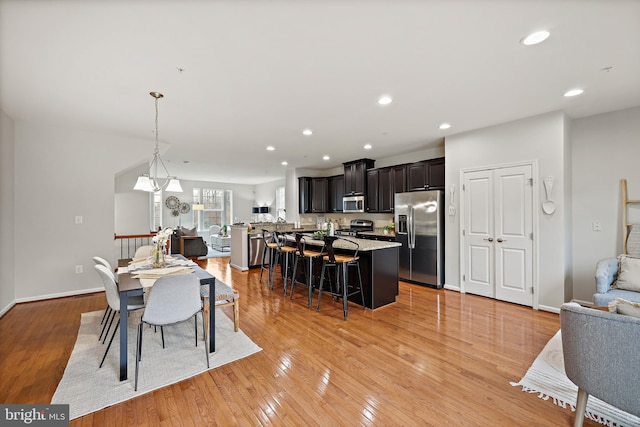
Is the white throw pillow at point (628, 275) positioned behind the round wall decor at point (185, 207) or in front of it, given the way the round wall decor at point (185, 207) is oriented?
in front

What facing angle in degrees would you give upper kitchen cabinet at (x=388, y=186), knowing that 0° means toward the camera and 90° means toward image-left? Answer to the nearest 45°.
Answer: approximately 45°

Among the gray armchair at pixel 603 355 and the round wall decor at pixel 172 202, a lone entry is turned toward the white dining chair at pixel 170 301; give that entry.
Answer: the round wall decor

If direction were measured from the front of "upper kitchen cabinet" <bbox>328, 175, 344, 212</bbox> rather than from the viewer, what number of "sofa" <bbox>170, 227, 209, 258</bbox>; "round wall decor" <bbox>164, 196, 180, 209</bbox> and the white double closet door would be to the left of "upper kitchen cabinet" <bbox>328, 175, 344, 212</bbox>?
1

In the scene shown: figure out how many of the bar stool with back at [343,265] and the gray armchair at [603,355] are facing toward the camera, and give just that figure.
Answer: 0

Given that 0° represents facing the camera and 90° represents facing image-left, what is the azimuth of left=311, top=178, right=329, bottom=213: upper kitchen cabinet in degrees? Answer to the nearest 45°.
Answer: approximately 0°

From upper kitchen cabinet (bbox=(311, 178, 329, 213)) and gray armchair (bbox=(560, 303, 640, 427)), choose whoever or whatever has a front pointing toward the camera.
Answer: the upper kitchen cabinet

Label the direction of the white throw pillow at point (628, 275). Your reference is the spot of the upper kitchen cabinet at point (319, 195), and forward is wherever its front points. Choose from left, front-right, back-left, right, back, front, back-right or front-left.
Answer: front-left

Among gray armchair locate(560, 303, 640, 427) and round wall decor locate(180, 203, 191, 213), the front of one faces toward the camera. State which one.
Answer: the round wall decor

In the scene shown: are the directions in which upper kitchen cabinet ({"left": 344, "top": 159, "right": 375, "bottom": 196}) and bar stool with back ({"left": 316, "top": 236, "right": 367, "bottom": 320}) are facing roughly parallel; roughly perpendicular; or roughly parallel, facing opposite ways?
roughly parallel, facing opposite ways

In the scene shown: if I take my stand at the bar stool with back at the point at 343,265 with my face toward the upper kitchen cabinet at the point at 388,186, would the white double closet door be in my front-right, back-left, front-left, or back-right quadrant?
front-right

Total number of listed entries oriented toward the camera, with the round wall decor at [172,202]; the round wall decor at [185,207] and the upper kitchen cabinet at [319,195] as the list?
3

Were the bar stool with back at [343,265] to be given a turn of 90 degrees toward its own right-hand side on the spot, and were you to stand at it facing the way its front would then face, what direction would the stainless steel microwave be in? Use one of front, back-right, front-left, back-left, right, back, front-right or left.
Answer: back-left

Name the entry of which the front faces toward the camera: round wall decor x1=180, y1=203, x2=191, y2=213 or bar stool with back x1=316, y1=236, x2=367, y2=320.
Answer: the round wall decor

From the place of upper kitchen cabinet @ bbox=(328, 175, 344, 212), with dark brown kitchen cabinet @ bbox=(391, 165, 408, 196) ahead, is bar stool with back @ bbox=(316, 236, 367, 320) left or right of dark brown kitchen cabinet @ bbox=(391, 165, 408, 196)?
right

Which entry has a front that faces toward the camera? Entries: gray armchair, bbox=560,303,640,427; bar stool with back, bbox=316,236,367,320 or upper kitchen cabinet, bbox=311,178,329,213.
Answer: the upper kitchen cabinet

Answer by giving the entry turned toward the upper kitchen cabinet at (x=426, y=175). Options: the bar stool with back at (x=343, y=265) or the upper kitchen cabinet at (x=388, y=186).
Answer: the bar stool with back

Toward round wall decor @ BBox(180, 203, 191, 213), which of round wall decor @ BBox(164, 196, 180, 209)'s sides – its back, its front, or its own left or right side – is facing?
left

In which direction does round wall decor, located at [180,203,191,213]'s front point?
toward the camera
